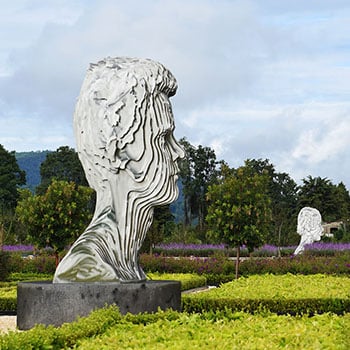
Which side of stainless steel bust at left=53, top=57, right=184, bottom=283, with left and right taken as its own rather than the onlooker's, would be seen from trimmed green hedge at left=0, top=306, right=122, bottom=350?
right

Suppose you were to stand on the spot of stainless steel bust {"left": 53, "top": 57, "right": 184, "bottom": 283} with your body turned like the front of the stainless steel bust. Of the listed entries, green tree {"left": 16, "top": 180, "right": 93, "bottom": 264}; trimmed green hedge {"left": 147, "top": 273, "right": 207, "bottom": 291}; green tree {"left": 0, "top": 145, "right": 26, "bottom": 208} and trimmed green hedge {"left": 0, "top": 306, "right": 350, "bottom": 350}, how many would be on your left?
3

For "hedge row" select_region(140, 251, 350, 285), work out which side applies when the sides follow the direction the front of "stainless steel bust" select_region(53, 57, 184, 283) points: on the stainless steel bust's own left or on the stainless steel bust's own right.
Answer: on the stainless steel bust's own left

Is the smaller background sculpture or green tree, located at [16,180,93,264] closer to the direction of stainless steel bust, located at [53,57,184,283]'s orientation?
the smaller background sculpture

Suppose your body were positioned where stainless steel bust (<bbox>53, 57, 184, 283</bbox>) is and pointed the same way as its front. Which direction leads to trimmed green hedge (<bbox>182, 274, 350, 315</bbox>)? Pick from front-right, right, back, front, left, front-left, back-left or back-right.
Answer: front-left

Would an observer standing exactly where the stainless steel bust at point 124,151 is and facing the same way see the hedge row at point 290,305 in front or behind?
in front

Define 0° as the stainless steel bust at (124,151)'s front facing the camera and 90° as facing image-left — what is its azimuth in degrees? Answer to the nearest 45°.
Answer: approximately 270°

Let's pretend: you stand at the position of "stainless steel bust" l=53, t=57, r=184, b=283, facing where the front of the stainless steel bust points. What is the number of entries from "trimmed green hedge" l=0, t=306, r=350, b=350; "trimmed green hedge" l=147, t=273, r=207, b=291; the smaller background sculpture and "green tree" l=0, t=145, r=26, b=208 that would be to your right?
1

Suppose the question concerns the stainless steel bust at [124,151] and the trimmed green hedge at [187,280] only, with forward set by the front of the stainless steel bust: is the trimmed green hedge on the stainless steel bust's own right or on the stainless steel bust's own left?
on the stainless steel bust's own left

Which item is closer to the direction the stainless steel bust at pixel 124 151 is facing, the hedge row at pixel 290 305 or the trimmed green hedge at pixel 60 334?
the hedge row

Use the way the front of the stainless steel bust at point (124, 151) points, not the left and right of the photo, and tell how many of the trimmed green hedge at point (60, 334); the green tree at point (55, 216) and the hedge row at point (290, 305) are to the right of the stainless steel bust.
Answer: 1

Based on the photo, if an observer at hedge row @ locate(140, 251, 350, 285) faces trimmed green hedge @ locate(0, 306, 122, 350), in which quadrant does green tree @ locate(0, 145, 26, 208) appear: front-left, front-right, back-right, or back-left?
back-right

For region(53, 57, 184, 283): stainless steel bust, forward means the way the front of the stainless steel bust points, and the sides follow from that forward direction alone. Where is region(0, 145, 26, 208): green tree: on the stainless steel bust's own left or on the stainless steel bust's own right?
on the stainless steel bust's own left
